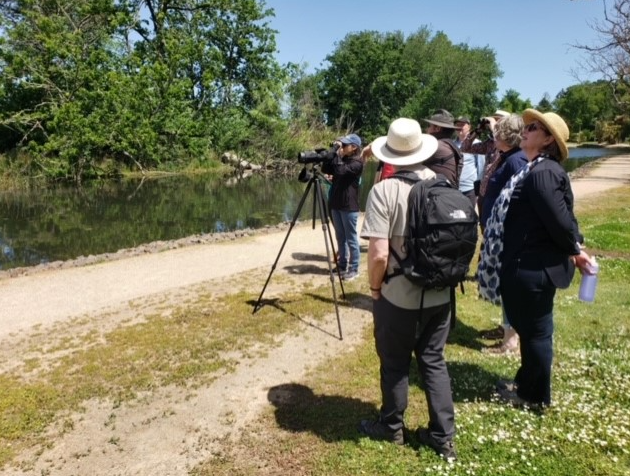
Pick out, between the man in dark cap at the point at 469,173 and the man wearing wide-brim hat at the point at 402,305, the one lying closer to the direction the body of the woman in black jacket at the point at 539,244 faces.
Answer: the man wearing wide-brim hat

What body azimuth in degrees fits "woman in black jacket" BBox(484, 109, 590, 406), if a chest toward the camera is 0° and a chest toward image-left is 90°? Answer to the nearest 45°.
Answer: approximately 90°

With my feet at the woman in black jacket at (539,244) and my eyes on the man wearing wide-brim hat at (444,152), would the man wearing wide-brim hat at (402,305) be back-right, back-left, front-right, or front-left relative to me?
back-left

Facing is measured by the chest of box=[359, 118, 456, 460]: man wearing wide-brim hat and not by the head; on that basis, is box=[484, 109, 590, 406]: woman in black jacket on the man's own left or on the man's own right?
on the man's own right

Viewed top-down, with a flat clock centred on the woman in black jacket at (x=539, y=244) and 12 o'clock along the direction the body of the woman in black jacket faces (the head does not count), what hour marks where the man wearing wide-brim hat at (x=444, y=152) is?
The man wearing wide-brim hat is roughly at 2 o'clock from the woman in black jacket.

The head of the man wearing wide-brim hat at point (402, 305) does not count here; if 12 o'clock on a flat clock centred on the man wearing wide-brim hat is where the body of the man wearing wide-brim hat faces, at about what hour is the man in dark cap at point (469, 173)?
The man in dark cap is roughly at 2 o'clock from the man wearing wide-brim hat.

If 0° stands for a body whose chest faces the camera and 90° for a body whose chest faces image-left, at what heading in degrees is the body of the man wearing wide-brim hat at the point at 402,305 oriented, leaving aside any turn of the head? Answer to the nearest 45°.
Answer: approximately 135°
